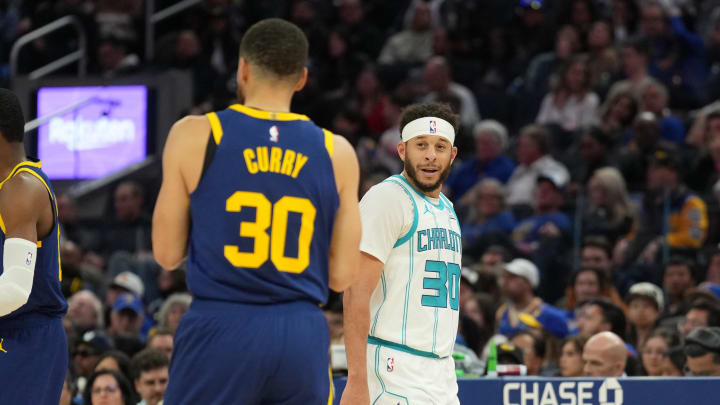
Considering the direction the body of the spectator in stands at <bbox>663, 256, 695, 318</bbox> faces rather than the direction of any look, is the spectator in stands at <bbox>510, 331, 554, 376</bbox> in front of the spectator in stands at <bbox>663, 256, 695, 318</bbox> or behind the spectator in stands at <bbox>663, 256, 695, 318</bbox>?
in front

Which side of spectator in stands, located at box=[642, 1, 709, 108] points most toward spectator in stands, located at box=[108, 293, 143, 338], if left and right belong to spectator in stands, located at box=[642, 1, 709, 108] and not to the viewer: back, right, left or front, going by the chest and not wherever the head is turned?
front

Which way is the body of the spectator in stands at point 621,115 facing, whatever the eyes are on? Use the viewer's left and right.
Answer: facing the viewer and to the left of the viewer

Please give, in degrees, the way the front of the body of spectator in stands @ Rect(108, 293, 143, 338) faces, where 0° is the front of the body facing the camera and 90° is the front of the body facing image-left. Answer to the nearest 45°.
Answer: approximately 0°

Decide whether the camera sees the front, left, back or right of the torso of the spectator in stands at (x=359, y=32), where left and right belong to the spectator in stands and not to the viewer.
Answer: front

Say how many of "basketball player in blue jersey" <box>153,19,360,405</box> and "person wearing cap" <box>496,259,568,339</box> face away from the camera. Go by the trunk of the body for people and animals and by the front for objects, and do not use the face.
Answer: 1

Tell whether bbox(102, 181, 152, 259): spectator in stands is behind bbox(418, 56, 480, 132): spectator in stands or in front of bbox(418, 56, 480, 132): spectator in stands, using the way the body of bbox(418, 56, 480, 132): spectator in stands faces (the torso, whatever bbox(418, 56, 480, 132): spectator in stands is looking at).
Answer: in front

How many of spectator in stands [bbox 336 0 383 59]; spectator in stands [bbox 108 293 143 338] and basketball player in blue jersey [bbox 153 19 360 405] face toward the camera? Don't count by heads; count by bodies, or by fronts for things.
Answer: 2

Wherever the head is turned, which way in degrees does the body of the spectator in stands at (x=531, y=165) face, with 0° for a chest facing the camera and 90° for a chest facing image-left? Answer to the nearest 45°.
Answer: approximately 45°

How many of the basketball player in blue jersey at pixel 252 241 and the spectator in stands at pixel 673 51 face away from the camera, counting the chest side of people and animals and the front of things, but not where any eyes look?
1
